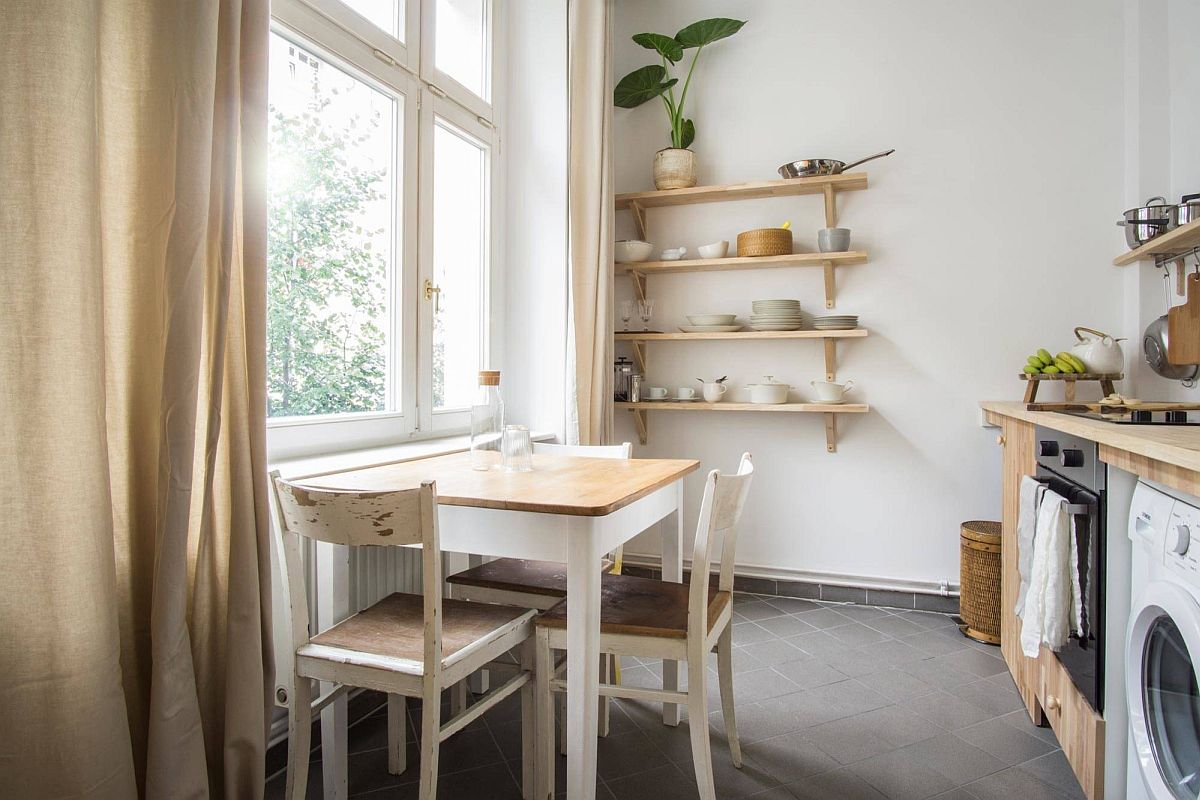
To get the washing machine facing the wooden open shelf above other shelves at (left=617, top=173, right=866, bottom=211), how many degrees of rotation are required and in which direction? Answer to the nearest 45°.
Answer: approximately 90° to its right

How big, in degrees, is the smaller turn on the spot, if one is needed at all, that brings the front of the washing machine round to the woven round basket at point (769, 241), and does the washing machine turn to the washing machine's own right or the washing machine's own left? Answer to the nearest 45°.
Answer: approximately 90° to the washing machine's own right

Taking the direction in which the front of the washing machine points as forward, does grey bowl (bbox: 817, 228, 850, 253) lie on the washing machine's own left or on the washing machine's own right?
on the washing machine's own right

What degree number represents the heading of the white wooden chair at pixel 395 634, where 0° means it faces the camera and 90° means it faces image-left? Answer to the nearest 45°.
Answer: approximately 225°

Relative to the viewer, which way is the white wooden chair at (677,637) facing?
to the viewer's left

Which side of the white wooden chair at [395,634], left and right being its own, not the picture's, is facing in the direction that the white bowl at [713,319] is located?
front

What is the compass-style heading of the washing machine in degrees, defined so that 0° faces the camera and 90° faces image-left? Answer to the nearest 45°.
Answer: approximately 45°
